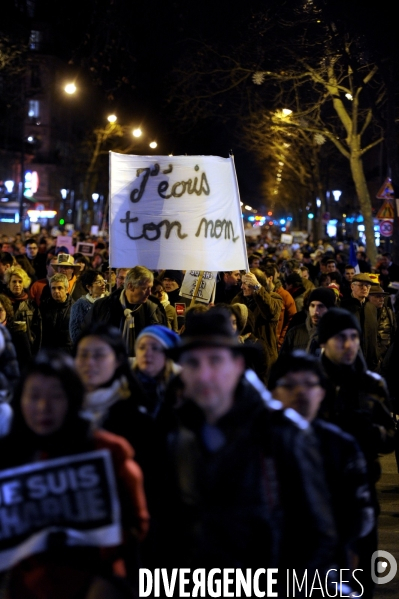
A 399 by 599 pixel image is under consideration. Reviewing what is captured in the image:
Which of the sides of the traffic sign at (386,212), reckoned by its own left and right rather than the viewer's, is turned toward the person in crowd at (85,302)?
front

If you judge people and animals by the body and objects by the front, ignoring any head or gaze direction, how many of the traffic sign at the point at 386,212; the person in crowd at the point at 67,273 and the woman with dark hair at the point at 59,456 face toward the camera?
3

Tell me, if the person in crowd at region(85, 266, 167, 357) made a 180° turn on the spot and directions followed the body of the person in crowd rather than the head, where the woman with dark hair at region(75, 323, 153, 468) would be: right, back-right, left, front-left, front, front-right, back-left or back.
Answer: back

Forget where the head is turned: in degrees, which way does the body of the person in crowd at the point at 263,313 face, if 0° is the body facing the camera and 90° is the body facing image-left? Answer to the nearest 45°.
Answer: approximately 45°

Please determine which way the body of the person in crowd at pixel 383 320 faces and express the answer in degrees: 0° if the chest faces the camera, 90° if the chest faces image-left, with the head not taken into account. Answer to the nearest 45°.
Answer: approximately 45°

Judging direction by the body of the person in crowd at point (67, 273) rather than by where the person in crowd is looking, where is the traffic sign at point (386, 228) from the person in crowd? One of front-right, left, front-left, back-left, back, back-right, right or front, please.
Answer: back-left

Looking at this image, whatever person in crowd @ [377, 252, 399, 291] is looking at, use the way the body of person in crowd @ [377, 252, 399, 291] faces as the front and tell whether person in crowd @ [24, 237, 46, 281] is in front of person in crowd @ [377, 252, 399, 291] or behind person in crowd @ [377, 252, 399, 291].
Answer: in front

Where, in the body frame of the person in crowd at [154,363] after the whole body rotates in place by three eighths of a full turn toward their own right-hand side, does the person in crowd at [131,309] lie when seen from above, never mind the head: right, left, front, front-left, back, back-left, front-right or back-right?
front

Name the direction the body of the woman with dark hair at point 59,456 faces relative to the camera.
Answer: toward the camera

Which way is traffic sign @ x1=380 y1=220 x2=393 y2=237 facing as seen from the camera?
toward the camera

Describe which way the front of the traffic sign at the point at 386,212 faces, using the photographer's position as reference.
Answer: facing the viewer

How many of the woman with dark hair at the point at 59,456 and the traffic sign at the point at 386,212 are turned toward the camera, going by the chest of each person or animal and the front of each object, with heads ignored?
2
